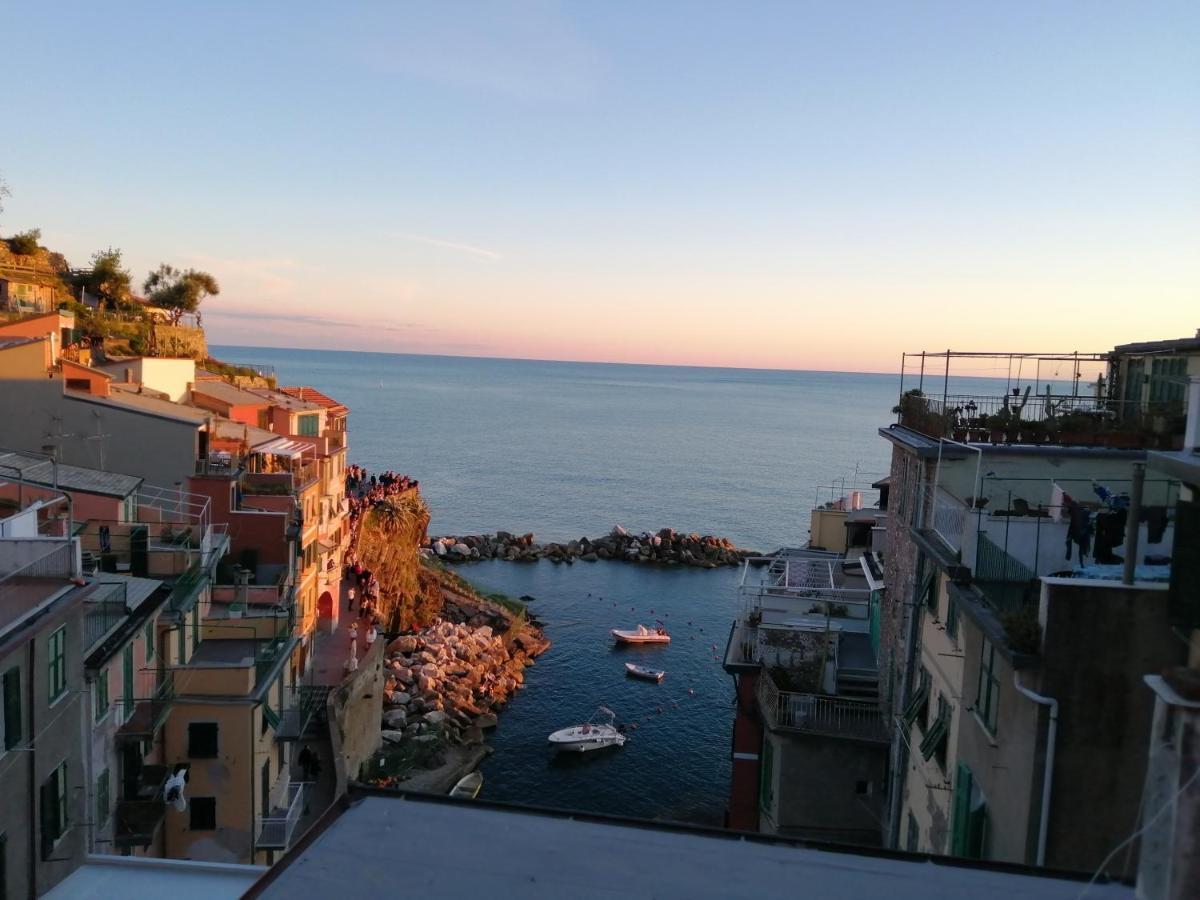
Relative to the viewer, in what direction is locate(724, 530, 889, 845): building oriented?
to the viewer's left

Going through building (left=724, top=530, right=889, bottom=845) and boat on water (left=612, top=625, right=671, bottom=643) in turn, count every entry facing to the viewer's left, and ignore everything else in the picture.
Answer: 2

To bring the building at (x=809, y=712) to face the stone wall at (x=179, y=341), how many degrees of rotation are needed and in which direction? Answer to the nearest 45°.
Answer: approximately 45° to its right

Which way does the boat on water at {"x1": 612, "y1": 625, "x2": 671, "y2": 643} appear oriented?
to the viewer's left

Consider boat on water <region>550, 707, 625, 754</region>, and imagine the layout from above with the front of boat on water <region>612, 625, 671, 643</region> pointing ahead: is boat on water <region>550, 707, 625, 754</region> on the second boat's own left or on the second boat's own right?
on the second boat's own left

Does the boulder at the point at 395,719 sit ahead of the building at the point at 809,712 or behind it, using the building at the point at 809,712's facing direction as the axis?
ahead

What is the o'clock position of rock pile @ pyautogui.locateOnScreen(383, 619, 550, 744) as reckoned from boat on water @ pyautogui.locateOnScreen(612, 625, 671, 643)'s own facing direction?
The rock pile is roughly at 10 o'clock from the boat on water.

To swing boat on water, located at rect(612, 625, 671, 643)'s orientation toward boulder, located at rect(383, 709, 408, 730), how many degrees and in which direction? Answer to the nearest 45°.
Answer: approximately 45° to its left
